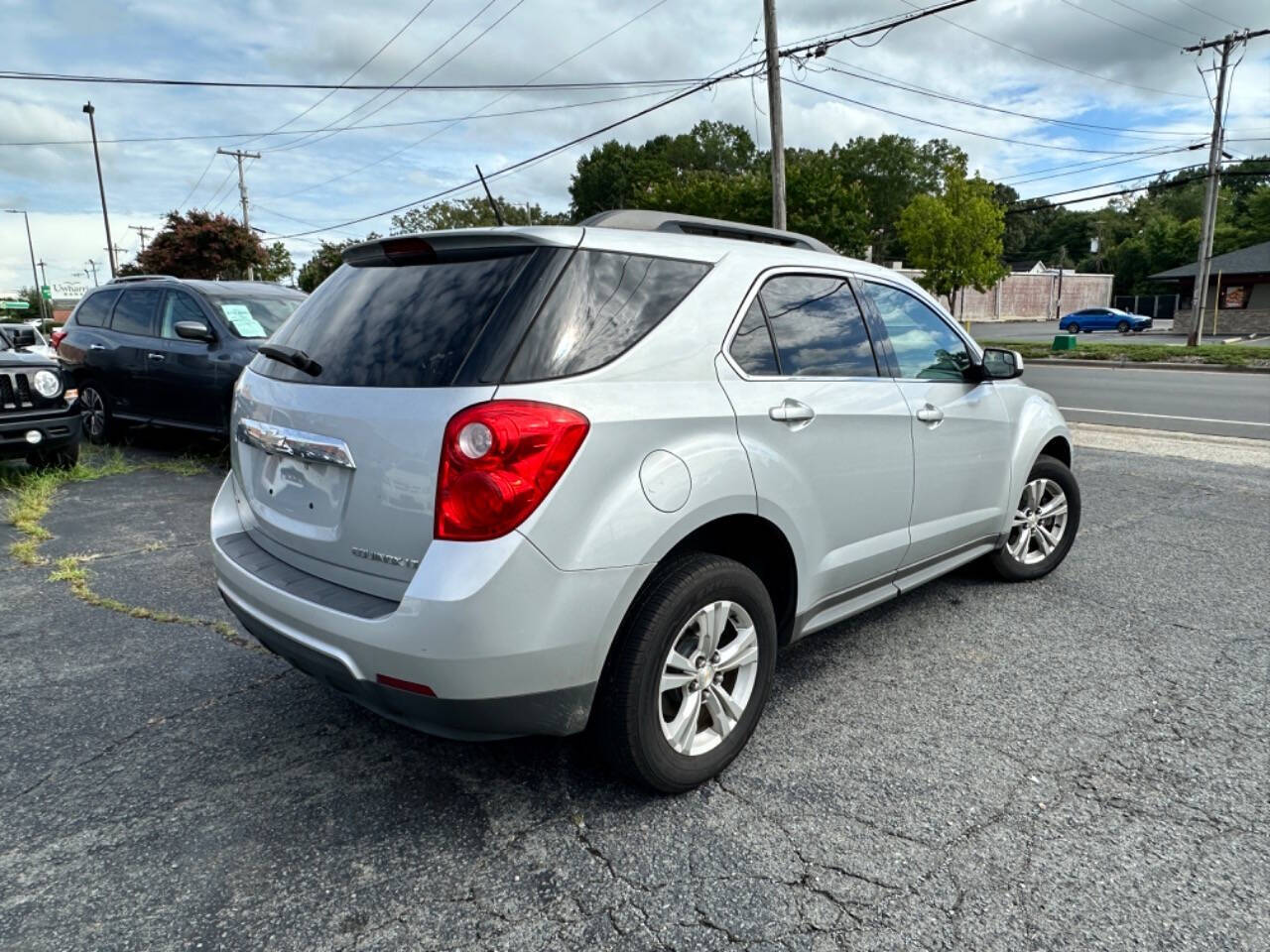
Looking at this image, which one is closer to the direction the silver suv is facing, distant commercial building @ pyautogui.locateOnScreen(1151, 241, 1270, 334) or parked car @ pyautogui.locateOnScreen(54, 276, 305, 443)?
the distant commercial building

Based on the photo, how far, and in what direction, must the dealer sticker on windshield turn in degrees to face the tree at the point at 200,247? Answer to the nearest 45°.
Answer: approximately 135° to its left

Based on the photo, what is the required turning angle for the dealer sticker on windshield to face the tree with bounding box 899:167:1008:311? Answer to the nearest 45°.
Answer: approximately 90° to its left

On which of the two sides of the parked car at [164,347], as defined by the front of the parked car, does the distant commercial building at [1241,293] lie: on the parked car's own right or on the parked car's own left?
on the parked car's own left

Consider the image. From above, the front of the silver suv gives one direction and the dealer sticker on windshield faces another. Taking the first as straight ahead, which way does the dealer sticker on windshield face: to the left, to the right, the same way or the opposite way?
to the right

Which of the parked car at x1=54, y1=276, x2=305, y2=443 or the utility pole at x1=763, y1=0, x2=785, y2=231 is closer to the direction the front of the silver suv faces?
the utility pole

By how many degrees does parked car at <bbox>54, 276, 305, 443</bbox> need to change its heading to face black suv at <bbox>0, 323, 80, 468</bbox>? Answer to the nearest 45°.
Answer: approximately 90° to its right

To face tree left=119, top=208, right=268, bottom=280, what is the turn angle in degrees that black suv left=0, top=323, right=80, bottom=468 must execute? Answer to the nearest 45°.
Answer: approximately 135° to its left

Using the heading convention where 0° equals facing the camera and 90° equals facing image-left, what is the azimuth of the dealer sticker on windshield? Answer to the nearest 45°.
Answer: approximately 315°

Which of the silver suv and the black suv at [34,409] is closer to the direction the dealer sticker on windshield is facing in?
the silver suv

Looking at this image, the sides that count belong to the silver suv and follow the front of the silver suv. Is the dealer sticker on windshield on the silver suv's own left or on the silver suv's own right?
on the silver suv's own left

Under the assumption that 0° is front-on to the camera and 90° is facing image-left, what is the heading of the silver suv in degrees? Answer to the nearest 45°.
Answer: approximately 225°

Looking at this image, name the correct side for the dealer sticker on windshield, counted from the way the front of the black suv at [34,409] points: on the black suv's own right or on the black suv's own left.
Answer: on the black suv's own left

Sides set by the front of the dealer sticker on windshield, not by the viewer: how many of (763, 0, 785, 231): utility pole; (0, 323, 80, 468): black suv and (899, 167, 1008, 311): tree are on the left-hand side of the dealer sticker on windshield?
2
